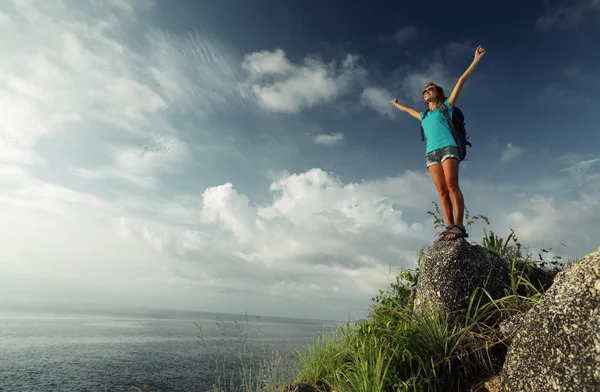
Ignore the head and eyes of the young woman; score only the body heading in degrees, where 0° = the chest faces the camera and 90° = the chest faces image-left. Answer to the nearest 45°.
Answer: approximately 45°
